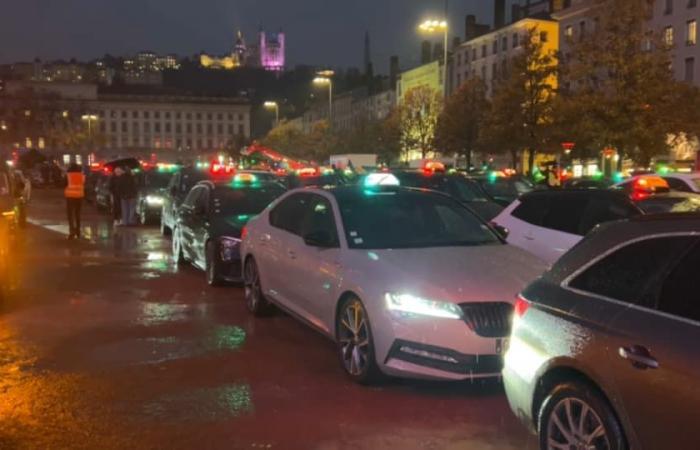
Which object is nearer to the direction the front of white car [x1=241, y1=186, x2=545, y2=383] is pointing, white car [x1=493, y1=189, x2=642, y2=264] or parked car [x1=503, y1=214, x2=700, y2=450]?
the parked car

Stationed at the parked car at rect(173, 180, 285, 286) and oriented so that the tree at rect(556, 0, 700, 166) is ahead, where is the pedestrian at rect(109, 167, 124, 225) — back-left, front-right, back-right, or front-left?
front-left

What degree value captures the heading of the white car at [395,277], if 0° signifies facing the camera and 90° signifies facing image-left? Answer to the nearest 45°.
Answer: approximately 315°

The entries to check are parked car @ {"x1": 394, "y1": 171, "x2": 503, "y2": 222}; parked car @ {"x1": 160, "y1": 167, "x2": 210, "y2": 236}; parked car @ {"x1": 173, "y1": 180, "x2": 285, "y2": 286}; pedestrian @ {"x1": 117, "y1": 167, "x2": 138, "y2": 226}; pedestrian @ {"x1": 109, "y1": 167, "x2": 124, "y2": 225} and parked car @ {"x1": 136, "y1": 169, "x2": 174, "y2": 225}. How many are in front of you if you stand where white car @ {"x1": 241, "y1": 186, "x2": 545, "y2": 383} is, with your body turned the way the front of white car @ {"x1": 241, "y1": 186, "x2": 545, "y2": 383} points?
0

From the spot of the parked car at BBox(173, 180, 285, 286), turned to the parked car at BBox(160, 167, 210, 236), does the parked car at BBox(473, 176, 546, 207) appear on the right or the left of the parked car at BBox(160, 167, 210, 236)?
right

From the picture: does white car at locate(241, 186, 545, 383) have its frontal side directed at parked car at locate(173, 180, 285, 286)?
no

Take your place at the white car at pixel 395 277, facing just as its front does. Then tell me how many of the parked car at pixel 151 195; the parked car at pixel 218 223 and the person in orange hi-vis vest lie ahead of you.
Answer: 0

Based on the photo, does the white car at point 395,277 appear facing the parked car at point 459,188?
no

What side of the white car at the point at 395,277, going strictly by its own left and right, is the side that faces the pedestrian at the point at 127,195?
back

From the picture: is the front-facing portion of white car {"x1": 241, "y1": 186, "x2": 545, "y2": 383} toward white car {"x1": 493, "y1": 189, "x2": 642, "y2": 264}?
no

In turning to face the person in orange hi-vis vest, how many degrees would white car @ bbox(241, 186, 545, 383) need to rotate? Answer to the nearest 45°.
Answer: approximately 180°

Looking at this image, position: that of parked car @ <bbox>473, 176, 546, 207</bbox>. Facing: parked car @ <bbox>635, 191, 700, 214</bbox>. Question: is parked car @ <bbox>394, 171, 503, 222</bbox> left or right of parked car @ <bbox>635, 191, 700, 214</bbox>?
right

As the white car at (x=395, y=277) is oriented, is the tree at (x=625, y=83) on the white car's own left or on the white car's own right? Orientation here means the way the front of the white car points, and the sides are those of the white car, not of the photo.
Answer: on the white car's own left

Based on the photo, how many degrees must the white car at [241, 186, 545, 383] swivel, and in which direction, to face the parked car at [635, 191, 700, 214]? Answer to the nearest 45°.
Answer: approximately 90° to its left

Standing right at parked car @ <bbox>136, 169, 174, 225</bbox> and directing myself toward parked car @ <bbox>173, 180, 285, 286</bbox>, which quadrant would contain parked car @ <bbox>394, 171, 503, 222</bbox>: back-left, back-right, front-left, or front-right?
front-left

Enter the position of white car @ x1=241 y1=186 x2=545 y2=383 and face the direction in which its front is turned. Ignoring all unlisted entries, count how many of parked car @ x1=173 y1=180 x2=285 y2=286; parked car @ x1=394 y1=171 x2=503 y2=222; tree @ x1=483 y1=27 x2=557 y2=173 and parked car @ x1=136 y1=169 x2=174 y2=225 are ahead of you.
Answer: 0

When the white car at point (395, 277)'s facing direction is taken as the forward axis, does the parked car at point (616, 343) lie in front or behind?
in front
